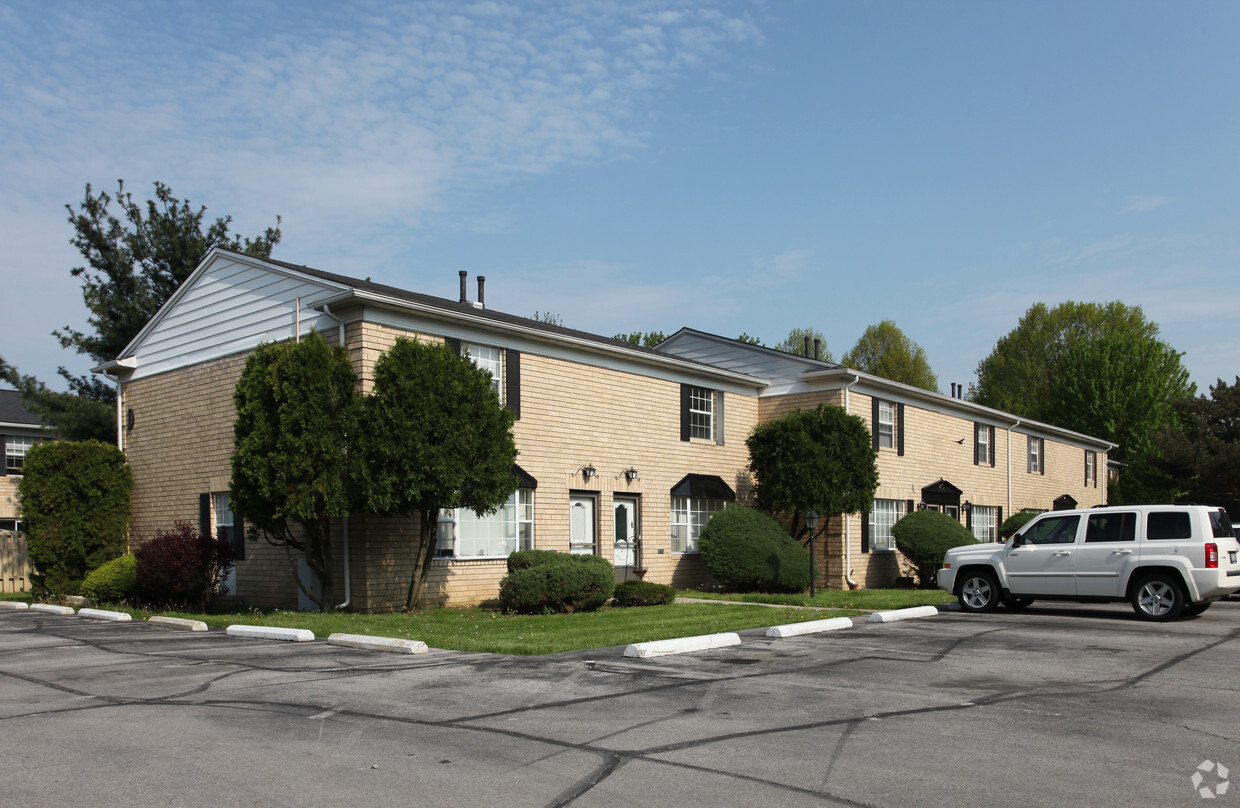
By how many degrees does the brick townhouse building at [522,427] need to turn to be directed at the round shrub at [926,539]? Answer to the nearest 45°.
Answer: approximately 90° to its left

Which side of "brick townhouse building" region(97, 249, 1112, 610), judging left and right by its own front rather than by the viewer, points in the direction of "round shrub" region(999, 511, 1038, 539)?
left

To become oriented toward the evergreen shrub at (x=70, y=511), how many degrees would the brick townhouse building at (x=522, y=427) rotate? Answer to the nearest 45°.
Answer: approximately 135° to its right
